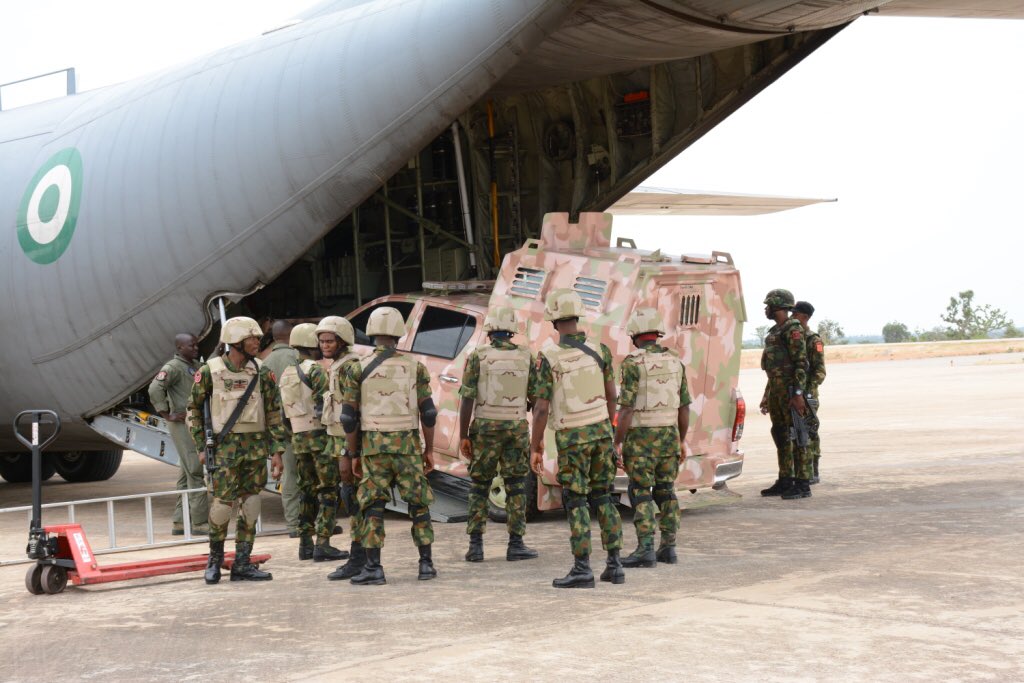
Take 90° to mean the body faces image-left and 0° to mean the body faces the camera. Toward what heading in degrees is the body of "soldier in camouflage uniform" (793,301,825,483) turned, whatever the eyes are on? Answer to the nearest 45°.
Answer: approximately 90°

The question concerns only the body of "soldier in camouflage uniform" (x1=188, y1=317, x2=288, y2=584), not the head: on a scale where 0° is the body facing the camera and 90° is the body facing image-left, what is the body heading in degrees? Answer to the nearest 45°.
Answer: approximately 315°

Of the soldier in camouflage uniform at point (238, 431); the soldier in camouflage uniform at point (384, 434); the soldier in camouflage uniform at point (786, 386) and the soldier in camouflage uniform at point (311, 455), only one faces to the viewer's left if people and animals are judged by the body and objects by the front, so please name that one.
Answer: the soldier in camouflage uniform at point (786, 386)

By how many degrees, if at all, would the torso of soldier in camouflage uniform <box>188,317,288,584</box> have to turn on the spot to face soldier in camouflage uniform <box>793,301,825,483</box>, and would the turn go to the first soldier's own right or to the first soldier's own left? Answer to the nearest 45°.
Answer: approximately 90° to the first soldier's own left

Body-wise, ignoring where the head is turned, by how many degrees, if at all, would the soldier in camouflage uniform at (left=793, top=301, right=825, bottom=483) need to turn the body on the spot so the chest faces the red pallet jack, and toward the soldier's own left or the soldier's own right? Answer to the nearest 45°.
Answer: approximately 45° to the soldier's own left

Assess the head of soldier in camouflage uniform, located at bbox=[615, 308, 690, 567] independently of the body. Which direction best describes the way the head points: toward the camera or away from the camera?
away from the camera

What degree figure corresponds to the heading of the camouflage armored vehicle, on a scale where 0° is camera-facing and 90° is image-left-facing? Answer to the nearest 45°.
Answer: approximately 135°

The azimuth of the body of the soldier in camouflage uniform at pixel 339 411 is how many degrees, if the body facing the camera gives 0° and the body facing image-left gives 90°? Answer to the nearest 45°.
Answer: approximately 45°
